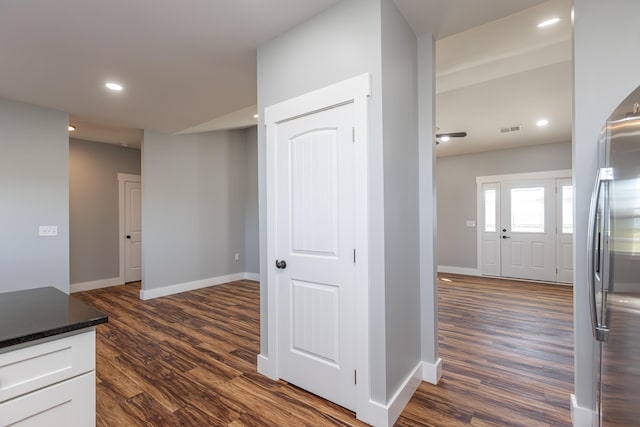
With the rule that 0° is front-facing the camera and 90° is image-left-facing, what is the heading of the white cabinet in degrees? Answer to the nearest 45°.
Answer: approximately 315°

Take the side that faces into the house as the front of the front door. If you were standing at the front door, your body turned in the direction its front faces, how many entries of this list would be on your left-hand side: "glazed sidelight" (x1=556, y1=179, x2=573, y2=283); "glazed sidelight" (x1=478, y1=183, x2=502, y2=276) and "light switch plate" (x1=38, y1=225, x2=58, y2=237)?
1

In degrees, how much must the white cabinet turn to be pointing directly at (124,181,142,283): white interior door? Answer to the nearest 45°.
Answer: approximately 135° to its left

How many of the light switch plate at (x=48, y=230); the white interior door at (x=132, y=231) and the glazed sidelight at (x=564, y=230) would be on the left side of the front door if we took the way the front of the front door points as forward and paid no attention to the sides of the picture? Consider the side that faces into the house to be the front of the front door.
1

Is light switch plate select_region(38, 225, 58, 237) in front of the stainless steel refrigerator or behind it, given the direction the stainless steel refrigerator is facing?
in front

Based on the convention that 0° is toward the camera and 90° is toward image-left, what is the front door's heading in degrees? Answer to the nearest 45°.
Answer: approximately 0°

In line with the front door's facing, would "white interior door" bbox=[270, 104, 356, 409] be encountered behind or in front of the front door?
in front

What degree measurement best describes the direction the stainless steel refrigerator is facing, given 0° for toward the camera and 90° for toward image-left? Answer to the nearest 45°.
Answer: approximately 45°

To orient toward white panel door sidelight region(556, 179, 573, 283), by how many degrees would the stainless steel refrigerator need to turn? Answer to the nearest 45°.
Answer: approximately 135° to its right

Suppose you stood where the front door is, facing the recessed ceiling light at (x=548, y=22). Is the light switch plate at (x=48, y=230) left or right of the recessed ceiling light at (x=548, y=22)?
right

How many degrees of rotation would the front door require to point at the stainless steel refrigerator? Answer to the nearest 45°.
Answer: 0° — it already faces it

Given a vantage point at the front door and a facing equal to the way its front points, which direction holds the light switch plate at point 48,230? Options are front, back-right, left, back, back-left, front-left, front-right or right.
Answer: front-right

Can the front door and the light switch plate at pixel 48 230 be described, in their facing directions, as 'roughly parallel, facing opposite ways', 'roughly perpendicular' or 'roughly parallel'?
roughly perpendicular

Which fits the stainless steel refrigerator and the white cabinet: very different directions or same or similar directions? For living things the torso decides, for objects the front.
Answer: very different directions

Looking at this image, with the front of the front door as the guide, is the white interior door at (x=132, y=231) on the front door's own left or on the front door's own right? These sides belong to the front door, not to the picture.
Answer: on the front door's own right
